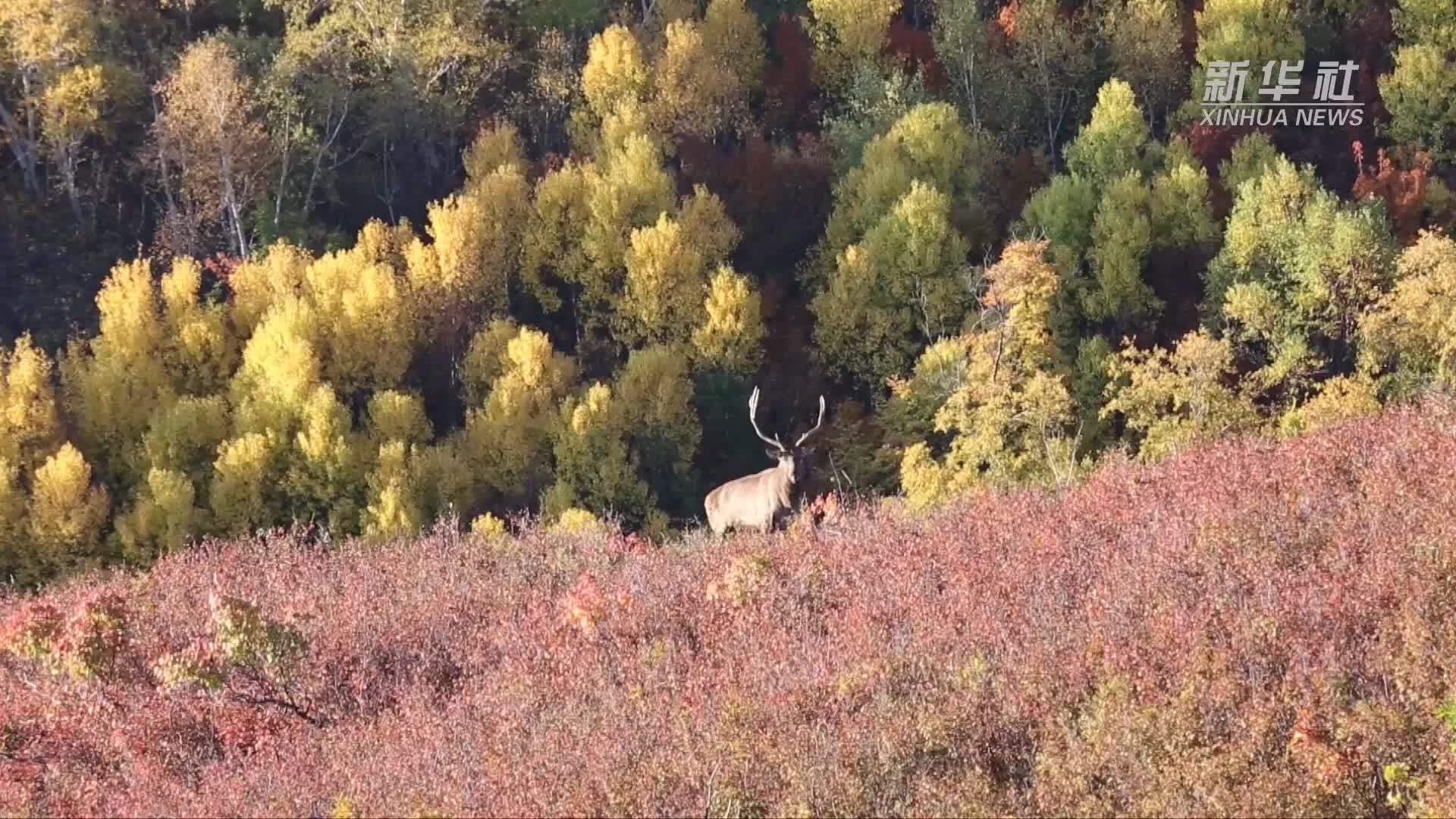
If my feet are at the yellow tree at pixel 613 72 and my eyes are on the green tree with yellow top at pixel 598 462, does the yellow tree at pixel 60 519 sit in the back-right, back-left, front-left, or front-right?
front-right

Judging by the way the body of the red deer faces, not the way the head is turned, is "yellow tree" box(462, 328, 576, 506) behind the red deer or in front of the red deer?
behind

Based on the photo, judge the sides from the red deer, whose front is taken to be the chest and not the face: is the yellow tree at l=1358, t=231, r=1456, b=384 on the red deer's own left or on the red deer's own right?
on the red deer's own left

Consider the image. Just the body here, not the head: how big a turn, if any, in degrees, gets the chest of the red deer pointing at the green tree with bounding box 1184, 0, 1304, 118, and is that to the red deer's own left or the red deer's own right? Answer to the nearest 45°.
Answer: approximately 90° to the red deer's own left

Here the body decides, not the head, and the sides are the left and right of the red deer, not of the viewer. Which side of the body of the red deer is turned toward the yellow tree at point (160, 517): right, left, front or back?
back

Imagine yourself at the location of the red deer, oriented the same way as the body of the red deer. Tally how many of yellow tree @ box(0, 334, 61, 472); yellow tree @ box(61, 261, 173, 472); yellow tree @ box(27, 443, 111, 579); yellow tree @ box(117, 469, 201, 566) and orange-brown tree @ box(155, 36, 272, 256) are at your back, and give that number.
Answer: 5

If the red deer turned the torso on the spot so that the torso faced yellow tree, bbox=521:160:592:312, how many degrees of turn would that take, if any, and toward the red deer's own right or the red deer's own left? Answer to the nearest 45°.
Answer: approximately 135° to the red deer's own left

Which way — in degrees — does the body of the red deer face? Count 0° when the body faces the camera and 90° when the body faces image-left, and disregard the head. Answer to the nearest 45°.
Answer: approximately 315°

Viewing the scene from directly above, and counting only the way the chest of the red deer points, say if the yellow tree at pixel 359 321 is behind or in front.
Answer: behind

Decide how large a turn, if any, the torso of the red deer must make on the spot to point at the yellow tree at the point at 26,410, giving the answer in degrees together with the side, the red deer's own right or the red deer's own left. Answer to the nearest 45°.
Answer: approximately 180°

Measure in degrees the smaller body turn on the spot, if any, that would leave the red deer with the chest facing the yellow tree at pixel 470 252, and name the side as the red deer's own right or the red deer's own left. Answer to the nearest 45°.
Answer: approximately 135° to the red deer's own left

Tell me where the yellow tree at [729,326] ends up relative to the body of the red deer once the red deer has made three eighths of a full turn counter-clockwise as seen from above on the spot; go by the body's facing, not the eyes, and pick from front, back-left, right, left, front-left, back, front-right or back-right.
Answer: front
